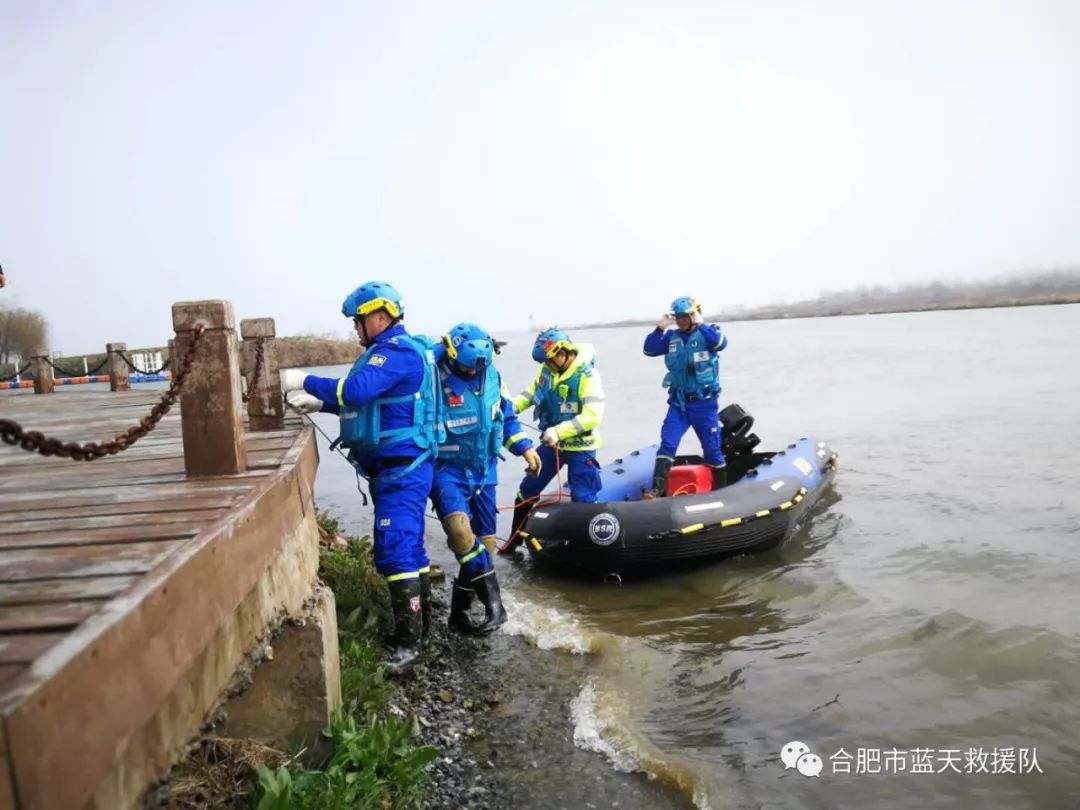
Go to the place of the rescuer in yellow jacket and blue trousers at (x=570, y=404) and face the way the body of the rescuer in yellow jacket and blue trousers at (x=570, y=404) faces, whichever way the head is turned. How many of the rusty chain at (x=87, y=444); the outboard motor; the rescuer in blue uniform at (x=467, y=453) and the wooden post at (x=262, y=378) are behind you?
1

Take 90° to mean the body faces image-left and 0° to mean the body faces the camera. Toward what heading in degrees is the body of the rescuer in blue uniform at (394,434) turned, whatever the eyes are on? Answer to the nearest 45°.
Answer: approximately 90°

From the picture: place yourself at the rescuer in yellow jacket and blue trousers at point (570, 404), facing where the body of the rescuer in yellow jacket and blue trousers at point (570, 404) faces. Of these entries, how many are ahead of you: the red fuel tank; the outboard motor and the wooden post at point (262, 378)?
1

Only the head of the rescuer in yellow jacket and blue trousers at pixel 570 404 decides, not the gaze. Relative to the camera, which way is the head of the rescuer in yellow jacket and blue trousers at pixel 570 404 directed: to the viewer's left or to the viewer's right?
to the viewer's left

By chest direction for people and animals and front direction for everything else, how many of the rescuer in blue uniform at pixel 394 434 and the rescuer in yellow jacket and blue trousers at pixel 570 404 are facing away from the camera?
0

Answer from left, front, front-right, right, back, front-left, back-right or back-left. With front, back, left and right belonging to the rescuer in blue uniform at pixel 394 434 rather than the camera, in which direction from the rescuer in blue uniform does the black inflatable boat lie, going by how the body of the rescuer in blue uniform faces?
back-right

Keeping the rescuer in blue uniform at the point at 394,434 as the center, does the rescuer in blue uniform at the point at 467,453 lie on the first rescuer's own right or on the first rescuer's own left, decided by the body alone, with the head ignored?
on the first rescuer's own right

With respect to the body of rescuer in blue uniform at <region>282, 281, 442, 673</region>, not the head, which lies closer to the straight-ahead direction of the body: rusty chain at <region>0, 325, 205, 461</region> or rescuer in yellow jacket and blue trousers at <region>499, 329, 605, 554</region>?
the rusty chain

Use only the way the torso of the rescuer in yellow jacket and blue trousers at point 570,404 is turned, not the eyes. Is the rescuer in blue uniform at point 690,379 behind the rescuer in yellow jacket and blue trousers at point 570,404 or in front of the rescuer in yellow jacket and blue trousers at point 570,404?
behind

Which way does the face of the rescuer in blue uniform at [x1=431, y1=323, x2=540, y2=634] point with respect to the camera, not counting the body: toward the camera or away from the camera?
toward the camera

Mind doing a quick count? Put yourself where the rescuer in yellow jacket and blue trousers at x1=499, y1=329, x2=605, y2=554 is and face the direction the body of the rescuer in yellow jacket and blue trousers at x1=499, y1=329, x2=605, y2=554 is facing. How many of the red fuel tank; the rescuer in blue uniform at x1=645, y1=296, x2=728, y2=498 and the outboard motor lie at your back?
3

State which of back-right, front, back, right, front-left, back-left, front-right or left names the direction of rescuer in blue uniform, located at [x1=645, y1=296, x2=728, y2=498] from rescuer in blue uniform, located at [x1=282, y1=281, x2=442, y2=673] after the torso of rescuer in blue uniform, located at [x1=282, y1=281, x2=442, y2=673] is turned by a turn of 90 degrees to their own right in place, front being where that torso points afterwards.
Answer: front-right

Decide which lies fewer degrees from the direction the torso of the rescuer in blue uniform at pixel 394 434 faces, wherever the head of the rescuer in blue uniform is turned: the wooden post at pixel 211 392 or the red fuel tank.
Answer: the wooden post

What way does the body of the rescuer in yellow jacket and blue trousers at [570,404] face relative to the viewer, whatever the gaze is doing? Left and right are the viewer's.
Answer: facing the viewer and to the left of the viewer
